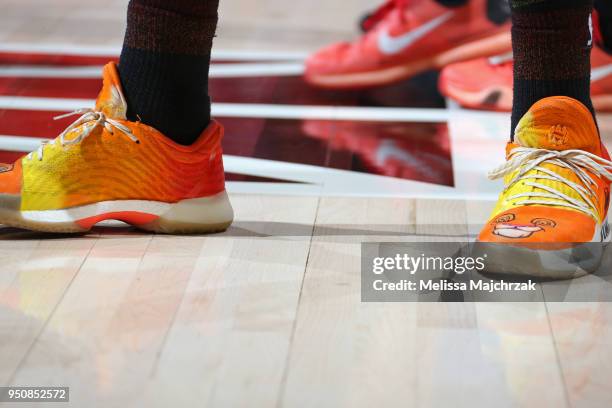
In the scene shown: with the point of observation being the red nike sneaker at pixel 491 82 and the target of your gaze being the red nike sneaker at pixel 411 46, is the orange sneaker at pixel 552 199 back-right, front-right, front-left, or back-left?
back-left

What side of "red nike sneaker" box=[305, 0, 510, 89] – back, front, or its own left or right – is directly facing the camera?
left

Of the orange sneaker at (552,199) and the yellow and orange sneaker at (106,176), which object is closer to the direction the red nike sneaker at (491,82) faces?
the yellow and orange sneaker

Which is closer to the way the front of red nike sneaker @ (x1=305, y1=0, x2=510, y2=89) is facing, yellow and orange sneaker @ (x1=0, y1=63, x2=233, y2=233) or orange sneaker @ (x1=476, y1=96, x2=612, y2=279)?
the yellow and orange sneaker

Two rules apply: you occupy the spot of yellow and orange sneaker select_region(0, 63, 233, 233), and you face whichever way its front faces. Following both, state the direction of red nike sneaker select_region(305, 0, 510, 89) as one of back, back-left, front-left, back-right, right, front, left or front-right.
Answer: back-right

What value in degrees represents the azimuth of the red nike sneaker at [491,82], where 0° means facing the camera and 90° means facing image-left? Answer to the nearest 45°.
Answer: approximately 90°

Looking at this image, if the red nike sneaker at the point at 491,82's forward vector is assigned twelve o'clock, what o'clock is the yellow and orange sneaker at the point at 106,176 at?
The yellow and orange sneaker is roughly at 10 o'clock from the red nike sneaker.

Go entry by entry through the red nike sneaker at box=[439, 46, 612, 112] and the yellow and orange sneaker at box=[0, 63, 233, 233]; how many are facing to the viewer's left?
2

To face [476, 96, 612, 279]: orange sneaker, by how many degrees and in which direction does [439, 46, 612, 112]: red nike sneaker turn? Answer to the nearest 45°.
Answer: approximately 90° to its left

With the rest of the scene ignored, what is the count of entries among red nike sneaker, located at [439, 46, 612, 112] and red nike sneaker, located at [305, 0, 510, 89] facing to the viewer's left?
2

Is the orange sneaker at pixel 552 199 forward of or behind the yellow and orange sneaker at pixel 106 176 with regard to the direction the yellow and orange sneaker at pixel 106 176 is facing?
behind

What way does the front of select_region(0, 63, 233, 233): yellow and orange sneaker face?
to the viewer's left
